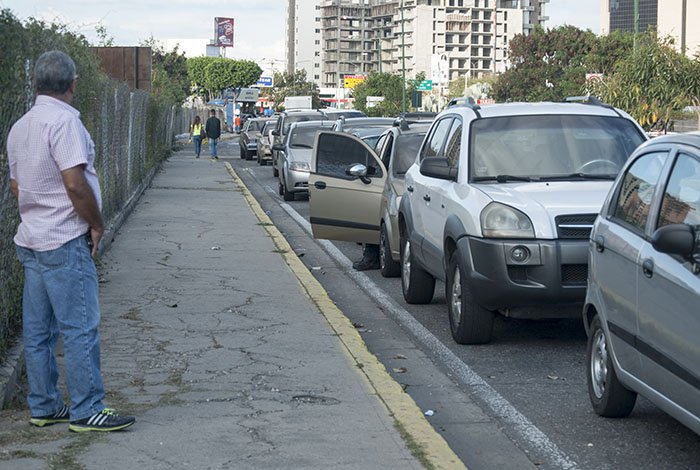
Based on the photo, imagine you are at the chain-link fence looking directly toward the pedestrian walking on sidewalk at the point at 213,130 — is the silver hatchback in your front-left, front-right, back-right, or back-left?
back-right

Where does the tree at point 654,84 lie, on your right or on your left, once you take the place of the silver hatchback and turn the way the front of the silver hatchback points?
on your left

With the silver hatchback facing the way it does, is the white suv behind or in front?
behind

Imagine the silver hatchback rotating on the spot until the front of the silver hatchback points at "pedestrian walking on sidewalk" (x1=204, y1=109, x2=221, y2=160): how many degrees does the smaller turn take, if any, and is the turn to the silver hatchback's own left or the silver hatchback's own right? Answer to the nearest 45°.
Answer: approximately 135° to the silver hatchback's own left
